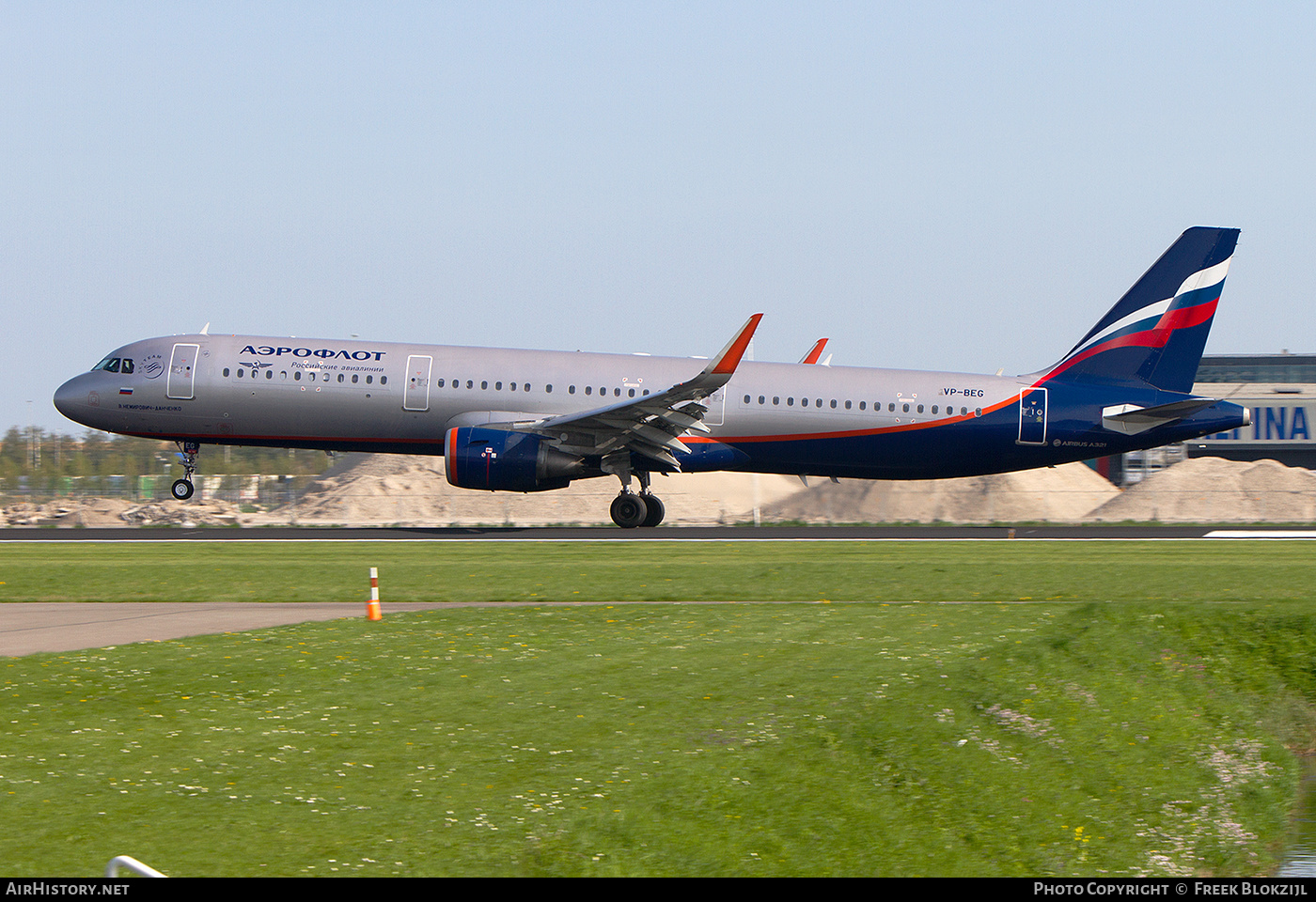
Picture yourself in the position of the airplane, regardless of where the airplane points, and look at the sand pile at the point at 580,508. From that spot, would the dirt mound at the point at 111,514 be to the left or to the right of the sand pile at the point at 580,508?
left

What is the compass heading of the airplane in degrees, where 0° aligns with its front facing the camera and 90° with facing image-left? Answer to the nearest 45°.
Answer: approximately 90°

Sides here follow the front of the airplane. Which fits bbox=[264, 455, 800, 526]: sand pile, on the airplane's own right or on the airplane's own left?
on the airplane's own right

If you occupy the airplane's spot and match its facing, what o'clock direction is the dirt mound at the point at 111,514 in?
The dirt mound is roughly at 1 o'clock from the airplane.

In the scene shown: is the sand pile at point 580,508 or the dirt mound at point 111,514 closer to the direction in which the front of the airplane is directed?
the dirt mound
